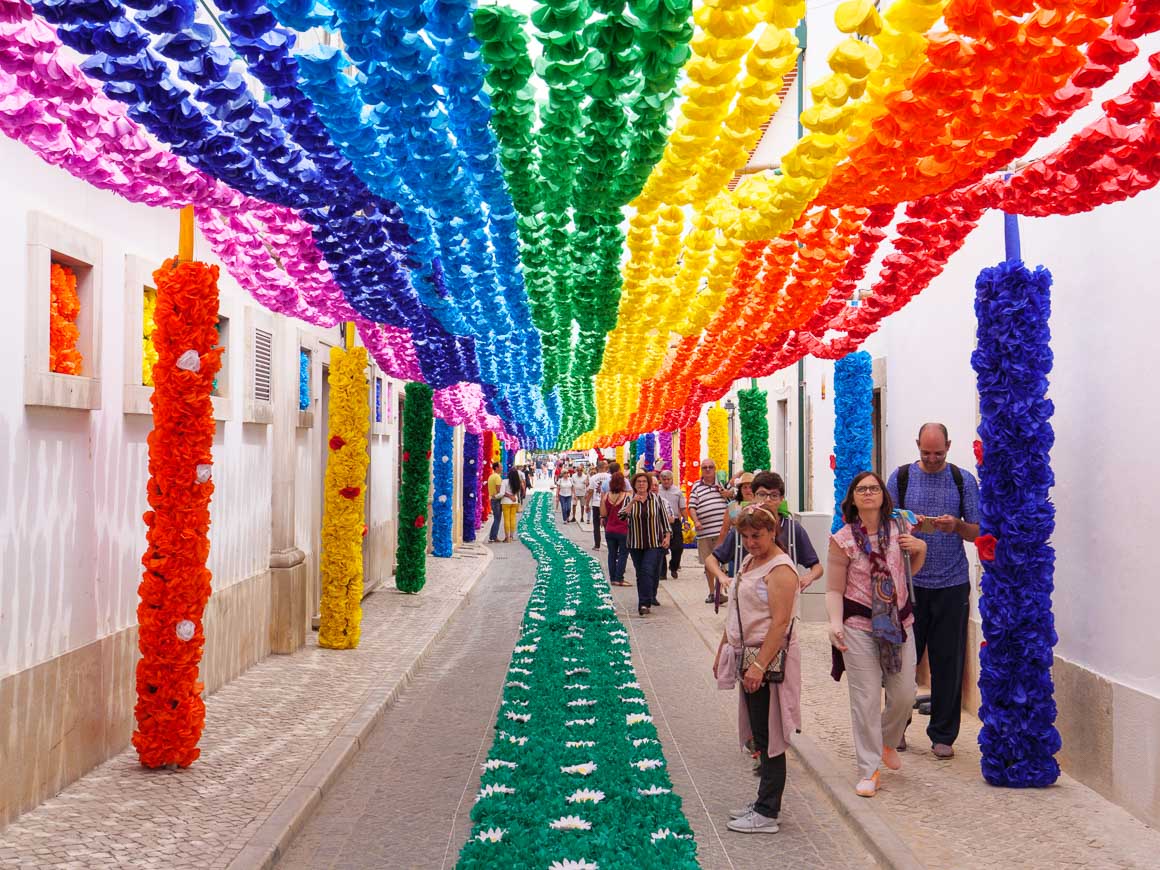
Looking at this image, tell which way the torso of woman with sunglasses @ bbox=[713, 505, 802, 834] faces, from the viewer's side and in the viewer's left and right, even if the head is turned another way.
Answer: facing the viewer and to the left of the viewer

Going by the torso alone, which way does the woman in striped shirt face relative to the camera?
toward the camera

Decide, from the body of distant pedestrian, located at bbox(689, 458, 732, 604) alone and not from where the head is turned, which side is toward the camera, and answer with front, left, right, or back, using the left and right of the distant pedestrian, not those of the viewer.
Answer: front

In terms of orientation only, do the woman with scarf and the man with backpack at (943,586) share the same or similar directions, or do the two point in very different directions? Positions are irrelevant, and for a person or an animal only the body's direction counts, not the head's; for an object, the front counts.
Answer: same or similar directions

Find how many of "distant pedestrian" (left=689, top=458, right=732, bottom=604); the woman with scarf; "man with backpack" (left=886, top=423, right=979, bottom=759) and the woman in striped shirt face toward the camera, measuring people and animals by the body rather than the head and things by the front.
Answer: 4

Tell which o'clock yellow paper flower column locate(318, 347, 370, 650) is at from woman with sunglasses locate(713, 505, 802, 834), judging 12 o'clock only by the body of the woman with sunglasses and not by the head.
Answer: The yellow paper flower column is roughly at 3 o'clock from the woman with sunglasses.
